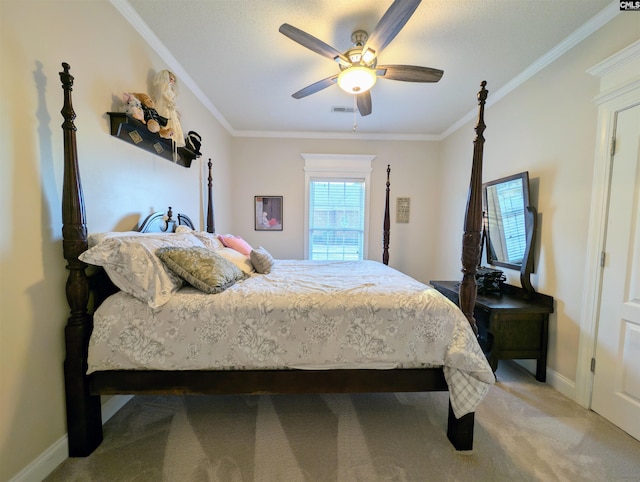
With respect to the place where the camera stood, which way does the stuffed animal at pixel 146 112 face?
facing the viewer and to the right of the viewer

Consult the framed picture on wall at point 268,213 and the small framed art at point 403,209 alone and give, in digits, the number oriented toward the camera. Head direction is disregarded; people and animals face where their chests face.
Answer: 2

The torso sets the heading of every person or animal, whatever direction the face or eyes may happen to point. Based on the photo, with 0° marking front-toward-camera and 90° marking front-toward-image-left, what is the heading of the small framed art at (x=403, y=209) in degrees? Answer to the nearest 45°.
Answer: approximately 0°

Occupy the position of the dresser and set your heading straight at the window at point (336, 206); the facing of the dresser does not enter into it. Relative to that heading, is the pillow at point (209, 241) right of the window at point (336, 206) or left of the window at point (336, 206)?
left

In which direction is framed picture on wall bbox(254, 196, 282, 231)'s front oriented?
toward the camera

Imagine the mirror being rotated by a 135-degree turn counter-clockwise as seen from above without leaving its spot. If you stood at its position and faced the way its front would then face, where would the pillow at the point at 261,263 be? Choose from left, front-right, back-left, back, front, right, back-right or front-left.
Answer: back-right

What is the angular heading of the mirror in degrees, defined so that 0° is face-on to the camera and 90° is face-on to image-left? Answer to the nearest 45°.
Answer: approximately 45°

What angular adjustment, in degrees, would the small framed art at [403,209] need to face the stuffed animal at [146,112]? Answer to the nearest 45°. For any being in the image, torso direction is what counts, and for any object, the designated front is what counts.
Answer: approximately 45° to its right

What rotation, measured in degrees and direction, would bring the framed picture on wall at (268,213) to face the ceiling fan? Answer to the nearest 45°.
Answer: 0° — it already faces it

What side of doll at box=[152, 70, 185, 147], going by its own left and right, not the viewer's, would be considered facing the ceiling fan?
front
